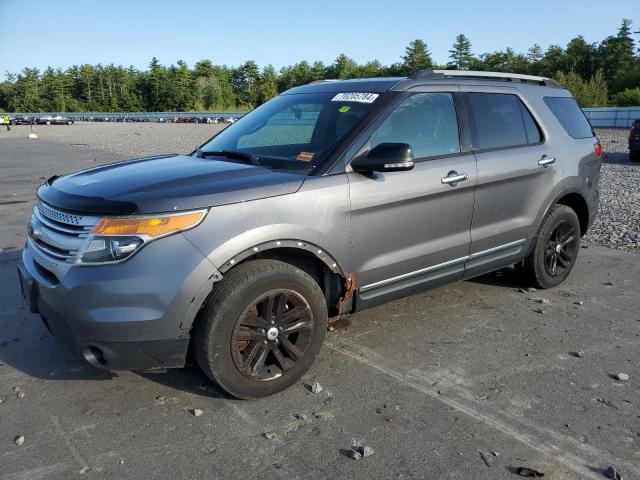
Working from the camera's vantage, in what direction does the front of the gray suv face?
facing the viewer and to the left of the viewer

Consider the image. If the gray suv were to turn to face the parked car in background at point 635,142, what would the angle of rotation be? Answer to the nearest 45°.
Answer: approximately 180°
